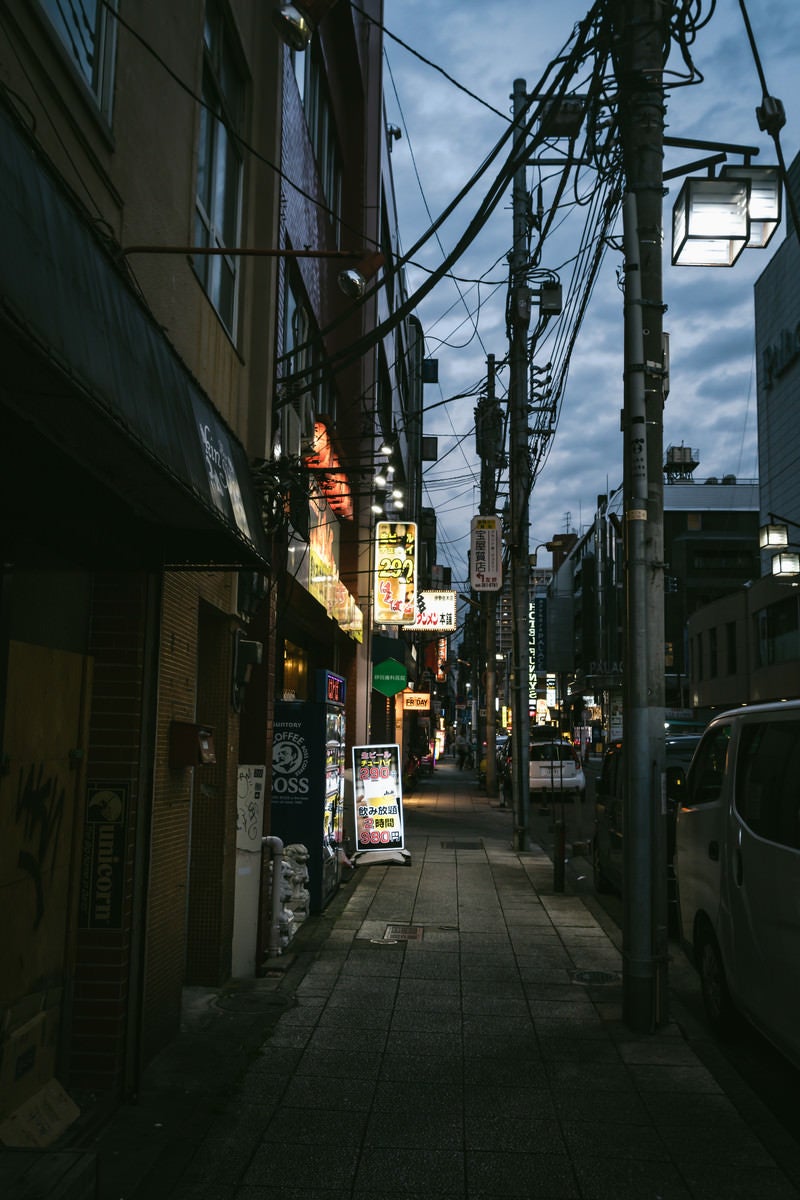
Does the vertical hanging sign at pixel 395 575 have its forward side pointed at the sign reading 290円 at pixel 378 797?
yes

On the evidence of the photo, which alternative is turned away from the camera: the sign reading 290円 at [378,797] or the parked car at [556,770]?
the parked car

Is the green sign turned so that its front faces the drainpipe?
yes

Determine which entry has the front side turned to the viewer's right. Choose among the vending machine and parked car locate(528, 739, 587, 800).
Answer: the vending machine

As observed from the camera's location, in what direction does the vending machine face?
facing to the right of the viewer

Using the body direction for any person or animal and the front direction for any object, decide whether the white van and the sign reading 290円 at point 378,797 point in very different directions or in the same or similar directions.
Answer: very different directions

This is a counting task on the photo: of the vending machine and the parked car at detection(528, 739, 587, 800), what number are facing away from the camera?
1

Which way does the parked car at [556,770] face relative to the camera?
away from the camera

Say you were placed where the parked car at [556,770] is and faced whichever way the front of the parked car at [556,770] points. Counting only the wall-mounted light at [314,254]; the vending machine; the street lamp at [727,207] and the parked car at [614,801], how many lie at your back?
4

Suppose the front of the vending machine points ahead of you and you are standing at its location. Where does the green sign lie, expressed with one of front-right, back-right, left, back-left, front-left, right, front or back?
left

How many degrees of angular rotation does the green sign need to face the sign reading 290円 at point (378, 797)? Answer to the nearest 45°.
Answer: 0° — it already faces it
